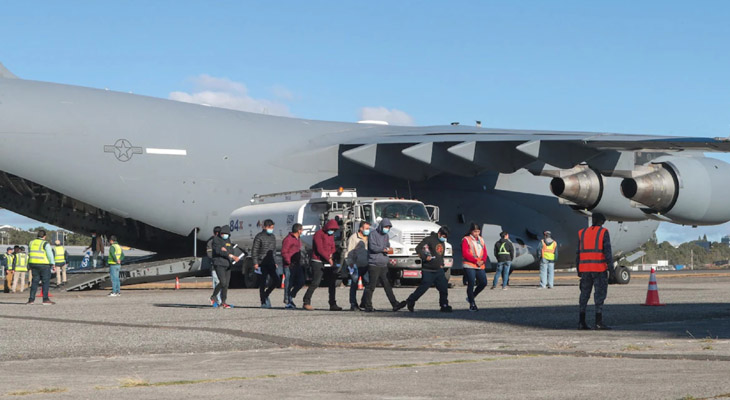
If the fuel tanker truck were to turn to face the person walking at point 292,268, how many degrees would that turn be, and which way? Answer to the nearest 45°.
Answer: approximately 45° to its right

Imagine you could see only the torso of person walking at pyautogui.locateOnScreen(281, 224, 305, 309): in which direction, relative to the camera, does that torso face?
to the viewer's right

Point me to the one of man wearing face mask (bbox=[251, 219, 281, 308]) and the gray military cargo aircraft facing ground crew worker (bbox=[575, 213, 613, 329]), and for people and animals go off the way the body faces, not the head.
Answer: the man wearing face mask

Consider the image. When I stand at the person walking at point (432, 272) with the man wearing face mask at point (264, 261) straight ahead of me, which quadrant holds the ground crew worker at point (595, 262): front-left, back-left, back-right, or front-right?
back-left

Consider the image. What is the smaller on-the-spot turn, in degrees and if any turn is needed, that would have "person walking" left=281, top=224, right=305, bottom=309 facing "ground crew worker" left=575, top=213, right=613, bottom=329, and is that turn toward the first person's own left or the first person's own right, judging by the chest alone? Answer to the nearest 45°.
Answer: approximately 45° to the first person's own right

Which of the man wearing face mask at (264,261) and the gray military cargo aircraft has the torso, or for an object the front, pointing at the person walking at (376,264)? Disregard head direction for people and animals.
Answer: the man wearing face mask

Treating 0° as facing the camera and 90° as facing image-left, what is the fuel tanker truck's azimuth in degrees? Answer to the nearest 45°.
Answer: approximately 315°

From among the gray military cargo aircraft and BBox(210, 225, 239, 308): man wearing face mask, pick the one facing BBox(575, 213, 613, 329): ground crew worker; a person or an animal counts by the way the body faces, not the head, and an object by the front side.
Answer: the man wearing face mask

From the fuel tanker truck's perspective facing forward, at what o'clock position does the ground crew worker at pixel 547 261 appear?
The ground crew worker is roughly at 10 o'clock from the fuel tanker truck.

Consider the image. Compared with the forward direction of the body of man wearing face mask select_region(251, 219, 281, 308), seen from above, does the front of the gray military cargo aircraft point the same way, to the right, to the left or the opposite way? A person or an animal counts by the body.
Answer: to the left

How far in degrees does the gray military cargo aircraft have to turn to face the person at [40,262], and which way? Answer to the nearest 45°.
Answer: approximately 180°
